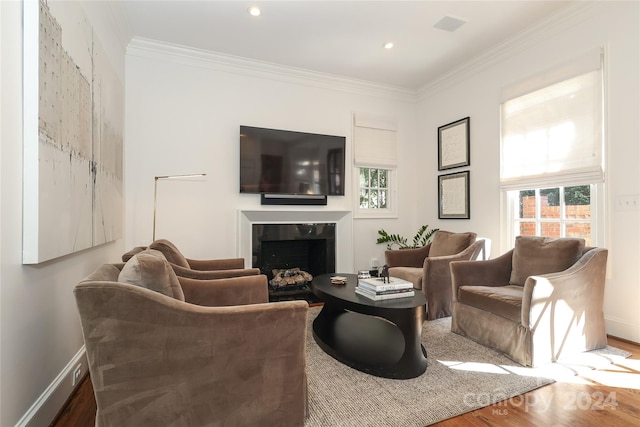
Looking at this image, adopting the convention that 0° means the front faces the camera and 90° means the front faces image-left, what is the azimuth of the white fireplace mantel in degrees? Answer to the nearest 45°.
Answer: approximately 0°

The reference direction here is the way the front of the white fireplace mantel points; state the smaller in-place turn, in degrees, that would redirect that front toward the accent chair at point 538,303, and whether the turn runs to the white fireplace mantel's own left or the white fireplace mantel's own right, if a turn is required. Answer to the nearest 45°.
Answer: approximately 45° to the white fireplace mantel's own left

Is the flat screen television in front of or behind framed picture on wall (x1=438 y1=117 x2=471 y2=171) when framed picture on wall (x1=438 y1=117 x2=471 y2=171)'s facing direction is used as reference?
in front

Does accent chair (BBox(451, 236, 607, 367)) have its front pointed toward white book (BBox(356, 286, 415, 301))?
yes

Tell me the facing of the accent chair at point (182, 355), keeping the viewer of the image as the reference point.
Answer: facing to the right of the viewer

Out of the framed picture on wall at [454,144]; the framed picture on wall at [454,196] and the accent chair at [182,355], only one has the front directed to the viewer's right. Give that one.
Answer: the accent chair

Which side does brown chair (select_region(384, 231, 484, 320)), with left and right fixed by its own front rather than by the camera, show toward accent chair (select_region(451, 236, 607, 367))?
left

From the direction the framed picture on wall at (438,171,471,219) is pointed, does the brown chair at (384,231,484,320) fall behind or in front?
in front

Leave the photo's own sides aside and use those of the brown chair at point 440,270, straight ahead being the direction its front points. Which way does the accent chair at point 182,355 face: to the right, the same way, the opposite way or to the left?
the opposite way

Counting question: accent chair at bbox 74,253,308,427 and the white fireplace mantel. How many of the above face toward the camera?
1

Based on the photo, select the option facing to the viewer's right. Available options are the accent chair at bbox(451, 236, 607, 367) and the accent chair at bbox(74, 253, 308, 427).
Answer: the accent chair at bbox(74, 253, 308, 427)

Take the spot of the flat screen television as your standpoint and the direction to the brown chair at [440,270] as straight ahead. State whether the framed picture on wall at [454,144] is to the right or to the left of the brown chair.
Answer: left
